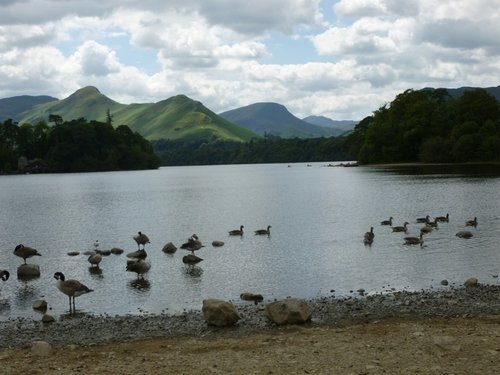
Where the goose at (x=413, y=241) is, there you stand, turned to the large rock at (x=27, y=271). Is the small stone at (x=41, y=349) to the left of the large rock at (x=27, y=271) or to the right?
left

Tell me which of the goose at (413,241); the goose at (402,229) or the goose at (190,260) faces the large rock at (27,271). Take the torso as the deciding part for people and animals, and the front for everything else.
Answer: the goose at (190,260)

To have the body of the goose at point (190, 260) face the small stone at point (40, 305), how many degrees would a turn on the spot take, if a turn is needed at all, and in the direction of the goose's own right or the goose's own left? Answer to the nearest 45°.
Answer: approximately 45° to the goose's own left

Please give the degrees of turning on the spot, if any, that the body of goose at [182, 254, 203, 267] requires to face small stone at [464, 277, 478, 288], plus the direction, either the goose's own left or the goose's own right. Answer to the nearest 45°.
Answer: approximately 135° to the goose's own left

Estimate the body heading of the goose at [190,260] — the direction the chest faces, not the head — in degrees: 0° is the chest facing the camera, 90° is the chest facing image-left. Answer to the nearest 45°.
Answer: approximately 90°

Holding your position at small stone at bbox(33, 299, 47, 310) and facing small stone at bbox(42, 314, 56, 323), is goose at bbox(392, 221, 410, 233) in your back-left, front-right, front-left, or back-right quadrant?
back-left

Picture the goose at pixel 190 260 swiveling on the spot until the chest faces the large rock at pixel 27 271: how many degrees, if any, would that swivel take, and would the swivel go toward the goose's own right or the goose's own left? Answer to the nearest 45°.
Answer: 0° — it already faces it
